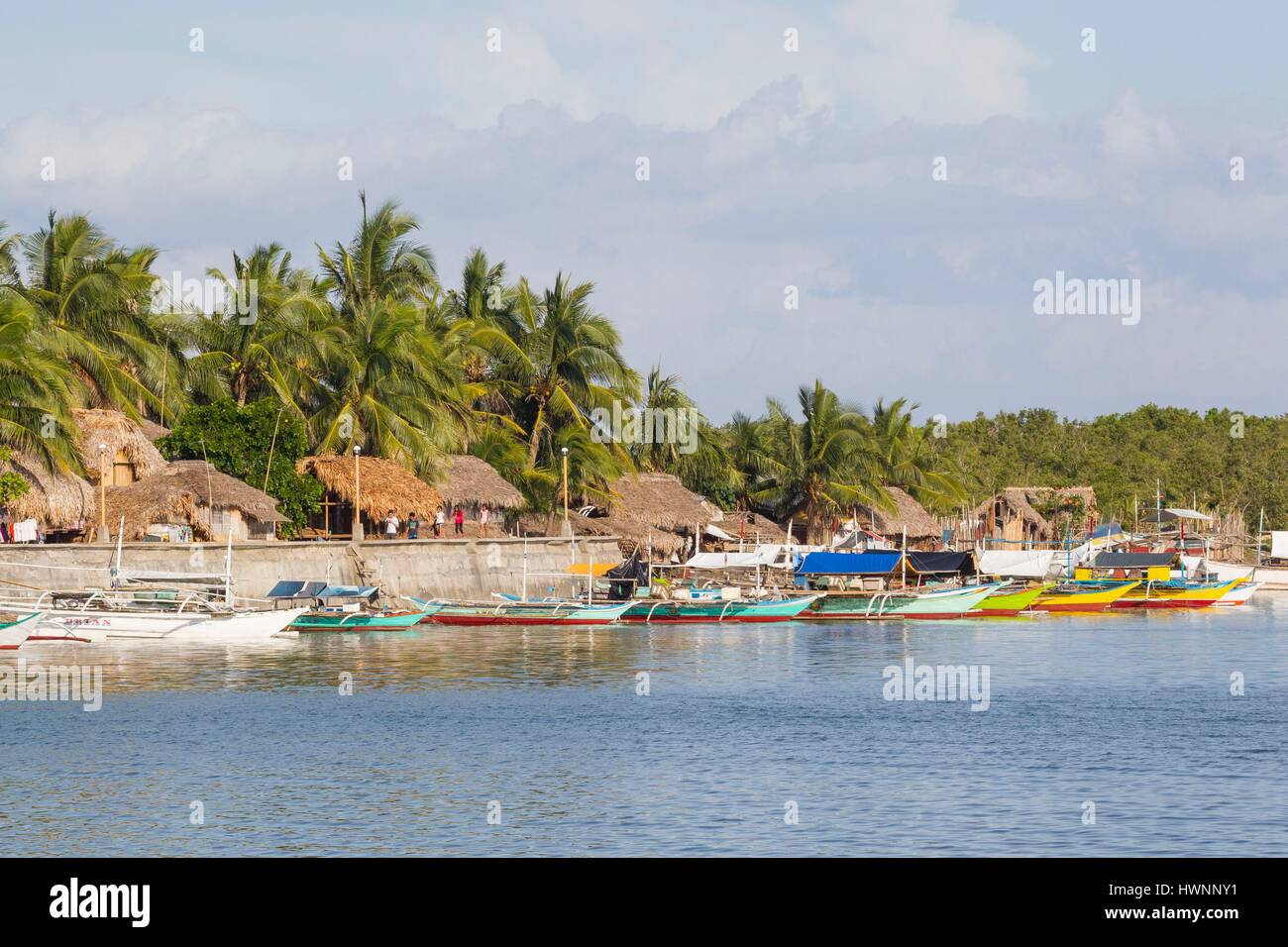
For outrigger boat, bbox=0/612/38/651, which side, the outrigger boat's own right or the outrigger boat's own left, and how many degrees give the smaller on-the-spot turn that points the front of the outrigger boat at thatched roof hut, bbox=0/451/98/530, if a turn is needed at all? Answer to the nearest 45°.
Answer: approximately 90° to the outrigger boat's own left

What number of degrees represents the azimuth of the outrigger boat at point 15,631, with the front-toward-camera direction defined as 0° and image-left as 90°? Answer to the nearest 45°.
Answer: approximately 270°

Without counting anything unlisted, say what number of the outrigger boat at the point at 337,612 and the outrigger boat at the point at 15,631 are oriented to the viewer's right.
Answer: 2

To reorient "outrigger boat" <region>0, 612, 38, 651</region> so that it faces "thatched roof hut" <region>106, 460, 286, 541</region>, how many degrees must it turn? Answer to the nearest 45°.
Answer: approximately 45° to its left

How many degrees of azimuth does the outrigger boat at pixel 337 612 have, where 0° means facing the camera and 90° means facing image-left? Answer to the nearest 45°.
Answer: approximately 270°

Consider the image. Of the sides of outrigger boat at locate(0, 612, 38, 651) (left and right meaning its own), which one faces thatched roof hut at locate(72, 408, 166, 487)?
left
